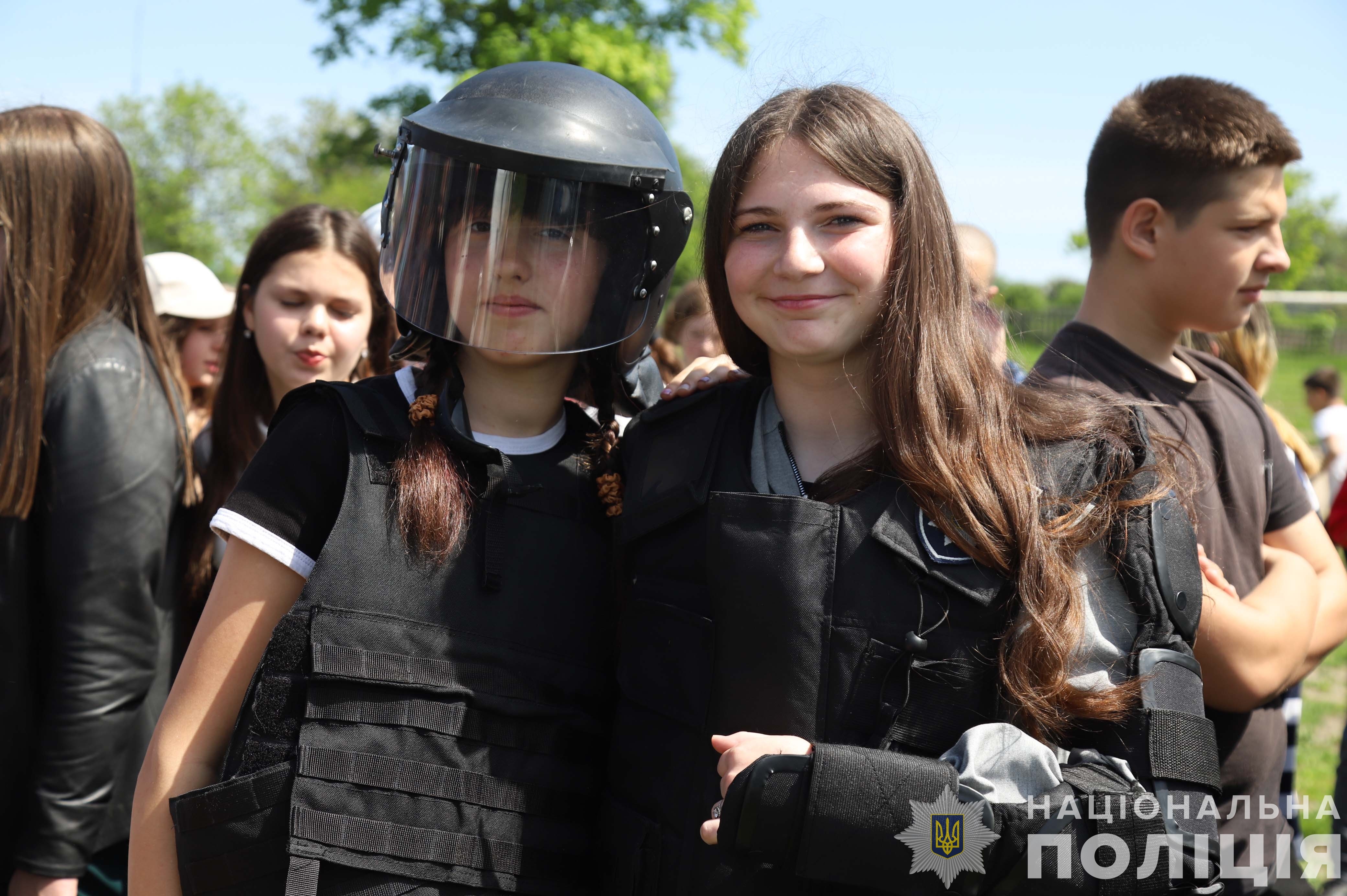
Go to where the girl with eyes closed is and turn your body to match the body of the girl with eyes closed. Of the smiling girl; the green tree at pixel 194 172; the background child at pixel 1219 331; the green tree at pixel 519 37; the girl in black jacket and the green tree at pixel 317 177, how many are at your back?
3

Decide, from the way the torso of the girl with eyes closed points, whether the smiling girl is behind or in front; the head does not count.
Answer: in front

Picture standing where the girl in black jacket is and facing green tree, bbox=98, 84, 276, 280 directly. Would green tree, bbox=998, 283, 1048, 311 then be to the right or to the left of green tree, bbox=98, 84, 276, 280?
right

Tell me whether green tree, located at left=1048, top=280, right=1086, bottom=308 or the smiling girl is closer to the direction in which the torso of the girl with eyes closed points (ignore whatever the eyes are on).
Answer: the smiling girl

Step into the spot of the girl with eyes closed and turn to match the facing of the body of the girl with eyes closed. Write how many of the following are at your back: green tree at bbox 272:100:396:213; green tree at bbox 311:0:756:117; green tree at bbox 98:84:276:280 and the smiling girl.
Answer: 3

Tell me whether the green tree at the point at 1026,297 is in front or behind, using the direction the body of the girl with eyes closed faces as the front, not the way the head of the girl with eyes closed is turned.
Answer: behind

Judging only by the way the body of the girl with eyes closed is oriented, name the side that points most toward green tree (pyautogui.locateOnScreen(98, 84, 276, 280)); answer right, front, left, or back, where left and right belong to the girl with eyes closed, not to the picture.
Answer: back

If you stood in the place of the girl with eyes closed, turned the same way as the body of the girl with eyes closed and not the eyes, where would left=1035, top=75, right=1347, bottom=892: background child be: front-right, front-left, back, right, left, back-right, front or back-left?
front-left

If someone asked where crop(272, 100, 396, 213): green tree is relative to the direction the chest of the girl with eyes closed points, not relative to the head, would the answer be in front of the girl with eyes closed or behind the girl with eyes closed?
behind

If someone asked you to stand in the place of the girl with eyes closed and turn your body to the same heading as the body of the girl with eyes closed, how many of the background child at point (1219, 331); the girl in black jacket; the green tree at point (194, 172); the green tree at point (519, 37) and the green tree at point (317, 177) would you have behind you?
3

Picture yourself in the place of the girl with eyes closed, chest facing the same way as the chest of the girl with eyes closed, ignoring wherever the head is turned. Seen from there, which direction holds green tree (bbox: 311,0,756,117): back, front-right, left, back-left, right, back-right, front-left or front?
back

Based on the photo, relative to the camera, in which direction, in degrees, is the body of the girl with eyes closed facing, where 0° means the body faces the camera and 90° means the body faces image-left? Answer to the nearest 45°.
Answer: approximately 0°

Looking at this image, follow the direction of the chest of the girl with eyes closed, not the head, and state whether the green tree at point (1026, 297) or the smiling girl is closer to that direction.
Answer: the smiling girl
